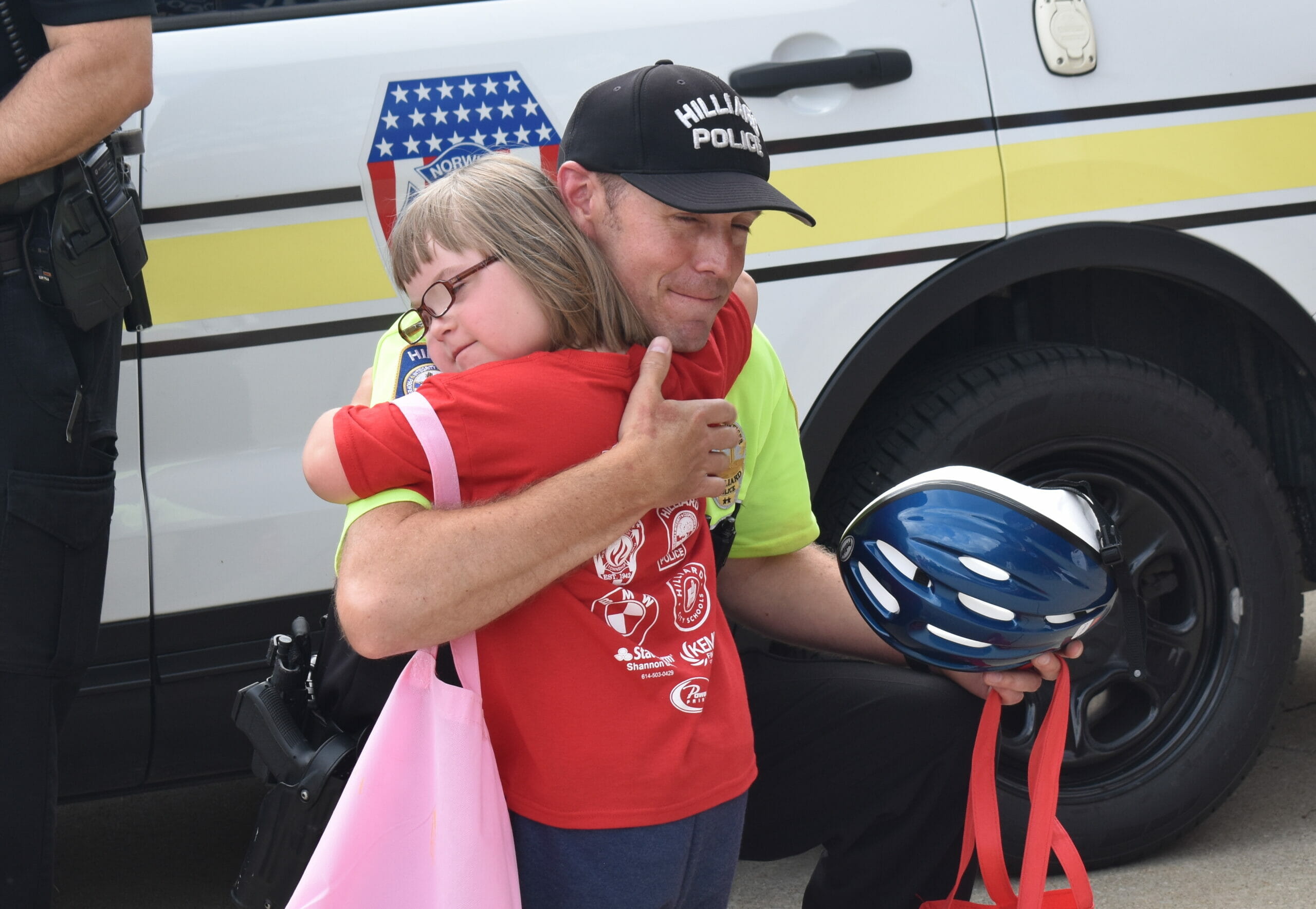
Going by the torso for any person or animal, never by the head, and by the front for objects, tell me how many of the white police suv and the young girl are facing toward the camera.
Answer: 0

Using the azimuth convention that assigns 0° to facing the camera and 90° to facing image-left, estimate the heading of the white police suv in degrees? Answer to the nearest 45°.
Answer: approximately 90°

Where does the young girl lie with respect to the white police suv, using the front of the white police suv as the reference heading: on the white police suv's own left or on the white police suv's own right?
on the white police suv's own left

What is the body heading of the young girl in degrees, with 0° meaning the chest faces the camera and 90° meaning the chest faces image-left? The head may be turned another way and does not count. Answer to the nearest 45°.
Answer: approximately 135°
